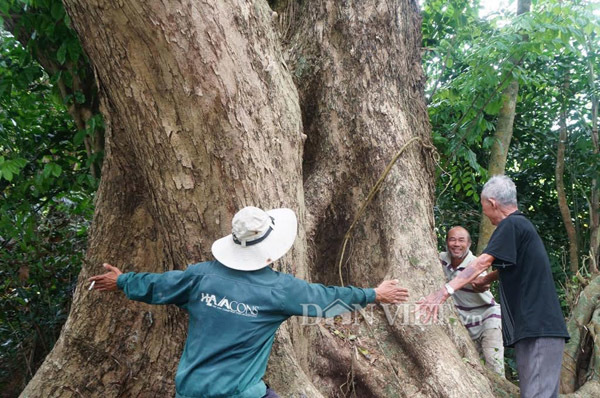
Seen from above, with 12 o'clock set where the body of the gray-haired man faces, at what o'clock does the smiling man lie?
The smiling man is roughly at 1 o'clock from the gray-haired man.

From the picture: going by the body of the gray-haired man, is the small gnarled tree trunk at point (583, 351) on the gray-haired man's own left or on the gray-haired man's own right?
on the gray-haired man's own right

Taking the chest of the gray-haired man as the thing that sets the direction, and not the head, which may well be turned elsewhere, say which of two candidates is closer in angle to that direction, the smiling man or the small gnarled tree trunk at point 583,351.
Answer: the smiling man

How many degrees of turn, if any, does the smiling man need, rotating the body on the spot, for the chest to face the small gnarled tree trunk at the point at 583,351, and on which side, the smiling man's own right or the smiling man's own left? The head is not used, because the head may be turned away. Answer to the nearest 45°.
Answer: approximately 135° to the smiling man's own left

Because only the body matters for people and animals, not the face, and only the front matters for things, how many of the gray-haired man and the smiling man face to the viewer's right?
0

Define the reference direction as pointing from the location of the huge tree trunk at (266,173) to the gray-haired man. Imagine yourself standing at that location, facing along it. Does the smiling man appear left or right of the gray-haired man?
left

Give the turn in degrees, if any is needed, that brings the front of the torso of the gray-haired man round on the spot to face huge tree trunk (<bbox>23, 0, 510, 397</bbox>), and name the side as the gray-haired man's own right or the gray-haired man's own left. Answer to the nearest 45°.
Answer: approximately 45° to the gray-haired man's own left

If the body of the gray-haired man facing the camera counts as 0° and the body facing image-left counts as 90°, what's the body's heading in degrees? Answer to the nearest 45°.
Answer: approximately 135°

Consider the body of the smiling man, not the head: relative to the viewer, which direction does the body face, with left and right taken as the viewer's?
facing the viewer and to the left of the viewer

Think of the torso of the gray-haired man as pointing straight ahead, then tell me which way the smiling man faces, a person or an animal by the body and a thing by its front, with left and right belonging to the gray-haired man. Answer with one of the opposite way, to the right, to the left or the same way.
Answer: to the left
